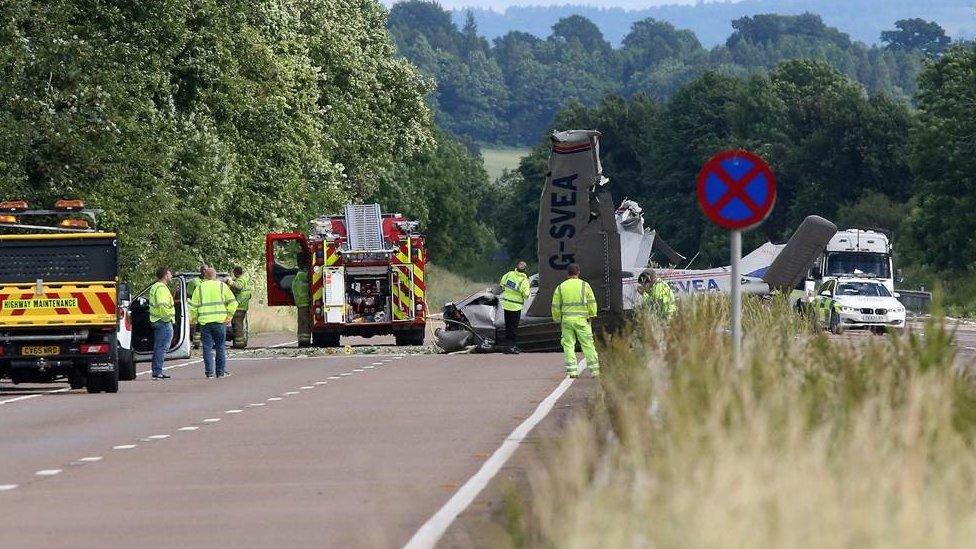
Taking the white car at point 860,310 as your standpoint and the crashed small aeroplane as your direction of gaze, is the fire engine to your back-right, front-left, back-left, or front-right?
front-right

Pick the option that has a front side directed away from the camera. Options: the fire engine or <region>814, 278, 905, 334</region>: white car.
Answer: the fire engine

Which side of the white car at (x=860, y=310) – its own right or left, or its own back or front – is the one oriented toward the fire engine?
right

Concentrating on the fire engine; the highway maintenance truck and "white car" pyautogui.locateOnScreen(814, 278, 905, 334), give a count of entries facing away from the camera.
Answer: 2

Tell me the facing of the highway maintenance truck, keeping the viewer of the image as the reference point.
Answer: facing away from the viewer

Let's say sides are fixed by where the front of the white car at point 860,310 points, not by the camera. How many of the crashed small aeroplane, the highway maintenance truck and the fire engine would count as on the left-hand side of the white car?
0

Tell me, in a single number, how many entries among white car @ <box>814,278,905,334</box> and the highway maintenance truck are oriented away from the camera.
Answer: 1

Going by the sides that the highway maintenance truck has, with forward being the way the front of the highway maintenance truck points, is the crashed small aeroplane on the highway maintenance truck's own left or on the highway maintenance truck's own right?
on the highway maintenance truck's own right

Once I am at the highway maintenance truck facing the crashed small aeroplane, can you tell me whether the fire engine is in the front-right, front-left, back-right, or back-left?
front-left

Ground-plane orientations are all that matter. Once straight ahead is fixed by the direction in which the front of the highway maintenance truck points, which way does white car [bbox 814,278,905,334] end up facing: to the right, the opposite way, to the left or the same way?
the opposite way

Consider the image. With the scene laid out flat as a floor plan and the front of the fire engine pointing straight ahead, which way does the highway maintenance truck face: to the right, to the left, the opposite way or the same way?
the same way

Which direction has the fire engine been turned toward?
away from the camera

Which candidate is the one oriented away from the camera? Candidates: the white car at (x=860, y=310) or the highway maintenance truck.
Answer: the highway maintenance truck

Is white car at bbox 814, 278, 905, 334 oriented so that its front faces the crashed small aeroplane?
no
